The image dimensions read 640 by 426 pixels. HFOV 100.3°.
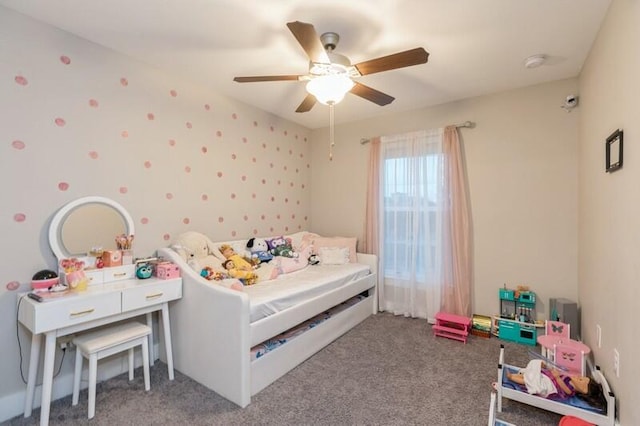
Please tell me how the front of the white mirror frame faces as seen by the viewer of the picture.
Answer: facing the viewer and to the right of the viewer

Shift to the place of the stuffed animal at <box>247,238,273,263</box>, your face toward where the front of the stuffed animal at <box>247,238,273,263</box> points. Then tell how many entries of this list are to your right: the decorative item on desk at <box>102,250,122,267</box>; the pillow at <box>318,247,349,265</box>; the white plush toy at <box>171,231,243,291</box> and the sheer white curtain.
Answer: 2

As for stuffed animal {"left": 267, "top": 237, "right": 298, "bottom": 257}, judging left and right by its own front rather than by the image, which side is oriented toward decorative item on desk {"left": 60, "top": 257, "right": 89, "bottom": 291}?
right

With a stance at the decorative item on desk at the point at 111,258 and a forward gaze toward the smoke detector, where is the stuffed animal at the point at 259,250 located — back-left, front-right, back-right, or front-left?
front-left

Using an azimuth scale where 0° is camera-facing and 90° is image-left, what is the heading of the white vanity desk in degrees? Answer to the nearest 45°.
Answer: approximately 315°

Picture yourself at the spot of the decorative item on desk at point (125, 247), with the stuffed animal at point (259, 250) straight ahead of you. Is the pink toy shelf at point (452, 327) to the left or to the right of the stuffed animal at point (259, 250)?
right

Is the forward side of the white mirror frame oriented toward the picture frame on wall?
yes

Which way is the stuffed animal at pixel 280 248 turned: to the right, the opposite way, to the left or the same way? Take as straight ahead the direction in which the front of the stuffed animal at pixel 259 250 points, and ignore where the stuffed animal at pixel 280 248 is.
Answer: the same way

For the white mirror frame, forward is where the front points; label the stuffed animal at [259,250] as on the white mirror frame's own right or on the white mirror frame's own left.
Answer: on the white mirror frame's own left

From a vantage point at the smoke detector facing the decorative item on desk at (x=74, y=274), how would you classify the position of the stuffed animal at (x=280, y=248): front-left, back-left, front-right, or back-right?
front-right

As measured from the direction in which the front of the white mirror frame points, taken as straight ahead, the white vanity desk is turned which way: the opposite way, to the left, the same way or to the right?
the same way

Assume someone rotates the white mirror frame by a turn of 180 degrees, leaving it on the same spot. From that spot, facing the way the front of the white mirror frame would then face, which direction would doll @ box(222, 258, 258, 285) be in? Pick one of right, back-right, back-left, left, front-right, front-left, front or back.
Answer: back-right
